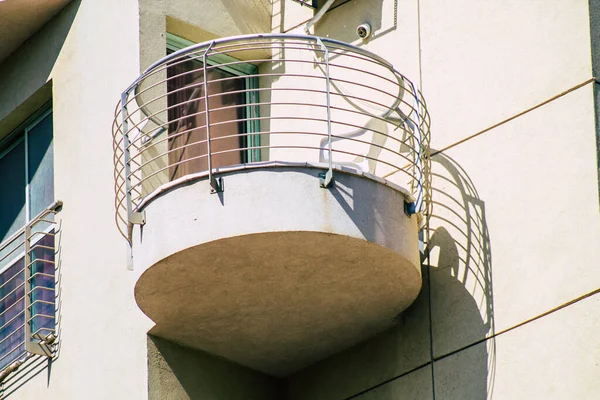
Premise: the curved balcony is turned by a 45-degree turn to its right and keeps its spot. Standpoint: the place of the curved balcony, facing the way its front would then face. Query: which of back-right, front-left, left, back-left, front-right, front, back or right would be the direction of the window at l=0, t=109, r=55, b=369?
right

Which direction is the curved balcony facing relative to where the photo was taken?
toward the camera
